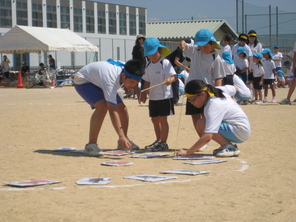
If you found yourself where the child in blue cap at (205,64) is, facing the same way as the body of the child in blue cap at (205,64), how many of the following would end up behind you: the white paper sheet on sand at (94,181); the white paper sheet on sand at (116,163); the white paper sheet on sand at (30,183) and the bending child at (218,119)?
0

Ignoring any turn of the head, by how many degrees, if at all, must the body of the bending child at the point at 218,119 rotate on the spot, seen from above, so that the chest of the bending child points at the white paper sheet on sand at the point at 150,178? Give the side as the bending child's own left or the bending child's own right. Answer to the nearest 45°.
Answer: approximately 45° to the bending child's own left

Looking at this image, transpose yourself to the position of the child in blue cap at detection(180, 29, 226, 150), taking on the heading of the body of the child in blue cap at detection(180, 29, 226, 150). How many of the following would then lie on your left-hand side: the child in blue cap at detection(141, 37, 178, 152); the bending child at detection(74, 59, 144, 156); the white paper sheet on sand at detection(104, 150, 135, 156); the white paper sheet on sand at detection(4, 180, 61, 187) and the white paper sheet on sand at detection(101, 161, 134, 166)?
0

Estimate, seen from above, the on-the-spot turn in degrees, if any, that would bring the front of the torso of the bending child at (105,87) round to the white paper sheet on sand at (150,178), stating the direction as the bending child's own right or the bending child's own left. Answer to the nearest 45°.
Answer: approximately 90° to the bending child's own right

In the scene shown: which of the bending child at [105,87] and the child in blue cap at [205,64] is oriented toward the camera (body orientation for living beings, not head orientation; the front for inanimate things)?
the child in blue cap

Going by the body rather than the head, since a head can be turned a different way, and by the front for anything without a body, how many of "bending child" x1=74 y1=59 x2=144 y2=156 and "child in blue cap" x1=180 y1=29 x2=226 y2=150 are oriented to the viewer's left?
0

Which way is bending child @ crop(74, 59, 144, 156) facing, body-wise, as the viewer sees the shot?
to the viewer's right

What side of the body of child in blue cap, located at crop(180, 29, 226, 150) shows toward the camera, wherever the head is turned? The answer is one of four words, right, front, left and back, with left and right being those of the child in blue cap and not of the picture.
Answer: front

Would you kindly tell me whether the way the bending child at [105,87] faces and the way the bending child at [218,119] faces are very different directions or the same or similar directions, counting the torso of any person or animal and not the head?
very different directions

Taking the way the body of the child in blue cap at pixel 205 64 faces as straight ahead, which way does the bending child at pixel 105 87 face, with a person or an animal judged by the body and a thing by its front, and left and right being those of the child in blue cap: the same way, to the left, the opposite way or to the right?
to the left

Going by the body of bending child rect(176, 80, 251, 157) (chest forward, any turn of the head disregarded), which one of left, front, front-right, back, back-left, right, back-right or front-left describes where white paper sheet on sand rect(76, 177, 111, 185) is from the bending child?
front-left

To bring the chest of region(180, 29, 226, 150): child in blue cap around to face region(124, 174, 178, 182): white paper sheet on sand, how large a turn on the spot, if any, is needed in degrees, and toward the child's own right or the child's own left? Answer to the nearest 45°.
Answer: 0° — they already face it

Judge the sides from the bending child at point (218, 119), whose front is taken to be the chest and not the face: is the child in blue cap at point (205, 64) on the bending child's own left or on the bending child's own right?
on the bending child's own right

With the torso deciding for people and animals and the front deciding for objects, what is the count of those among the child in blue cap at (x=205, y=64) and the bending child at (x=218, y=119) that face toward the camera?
1

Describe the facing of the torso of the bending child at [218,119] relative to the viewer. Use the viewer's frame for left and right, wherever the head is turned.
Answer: facing to the left of the viewer
